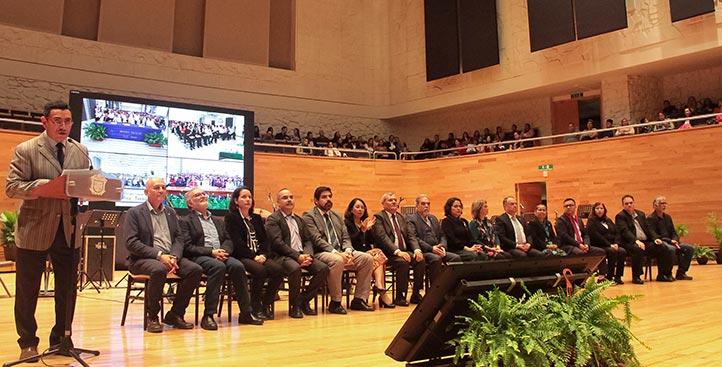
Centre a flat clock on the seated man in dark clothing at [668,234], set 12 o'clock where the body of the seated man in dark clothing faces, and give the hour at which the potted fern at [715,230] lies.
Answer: The potted fern is roughly at 8 o'clock from the seated man in dark clothing.

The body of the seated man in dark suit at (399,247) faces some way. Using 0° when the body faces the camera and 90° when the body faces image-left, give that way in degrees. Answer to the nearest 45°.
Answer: approximately 315°

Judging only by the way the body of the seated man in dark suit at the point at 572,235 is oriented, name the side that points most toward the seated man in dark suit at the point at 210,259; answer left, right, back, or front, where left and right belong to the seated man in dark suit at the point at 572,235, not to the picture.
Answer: right

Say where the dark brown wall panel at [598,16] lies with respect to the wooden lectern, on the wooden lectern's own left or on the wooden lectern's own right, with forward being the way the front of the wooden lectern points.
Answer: on the wooden lectern's own left

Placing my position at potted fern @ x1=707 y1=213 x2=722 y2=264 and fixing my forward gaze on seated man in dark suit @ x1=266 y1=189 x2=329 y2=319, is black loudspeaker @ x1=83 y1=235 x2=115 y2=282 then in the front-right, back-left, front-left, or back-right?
front-right

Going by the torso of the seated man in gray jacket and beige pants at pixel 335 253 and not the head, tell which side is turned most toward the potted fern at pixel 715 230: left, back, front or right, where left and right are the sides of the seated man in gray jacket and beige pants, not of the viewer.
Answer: left

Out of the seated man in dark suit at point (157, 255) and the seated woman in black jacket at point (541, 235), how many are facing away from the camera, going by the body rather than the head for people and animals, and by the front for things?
0

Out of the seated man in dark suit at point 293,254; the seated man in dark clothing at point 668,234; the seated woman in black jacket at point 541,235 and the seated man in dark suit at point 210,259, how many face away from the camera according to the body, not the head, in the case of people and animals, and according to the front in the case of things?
0

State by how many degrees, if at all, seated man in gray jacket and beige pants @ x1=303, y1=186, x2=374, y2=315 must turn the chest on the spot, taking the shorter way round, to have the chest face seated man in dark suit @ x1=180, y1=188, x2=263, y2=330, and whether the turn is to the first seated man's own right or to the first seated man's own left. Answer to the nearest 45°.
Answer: approximately 90° to the first seated man's own right

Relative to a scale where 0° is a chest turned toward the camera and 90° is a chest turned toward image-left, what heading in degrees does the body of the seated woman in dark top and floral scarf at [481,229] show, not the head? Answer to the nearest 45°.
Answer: approximately 315°

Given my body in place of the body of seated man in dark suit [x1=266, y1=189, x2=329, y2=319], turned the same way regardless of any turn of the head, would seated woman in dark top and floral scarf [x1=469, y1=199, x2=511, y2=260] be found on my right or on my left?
on my left

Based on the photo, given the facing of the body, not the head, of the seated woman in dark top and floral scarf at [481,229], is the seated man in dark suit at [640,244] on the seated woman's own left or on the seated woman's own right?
on the seated woman's own left

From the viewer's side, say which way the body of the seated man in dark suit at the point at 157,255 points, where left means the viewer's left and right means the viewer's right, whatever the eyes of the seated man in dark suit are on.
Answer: facing the viewer and to the right of the viewer

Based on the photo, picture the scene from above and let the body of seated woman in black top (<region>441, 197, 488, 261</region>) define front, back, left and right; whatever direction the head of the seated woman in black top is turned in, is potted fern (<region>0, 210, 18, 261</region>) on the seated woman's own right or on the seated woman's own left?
on the seated woman's own right

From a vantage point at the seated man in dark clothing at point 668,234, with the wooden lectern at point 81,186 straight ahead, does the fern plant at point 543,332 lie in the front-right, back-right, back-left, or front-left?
front-left

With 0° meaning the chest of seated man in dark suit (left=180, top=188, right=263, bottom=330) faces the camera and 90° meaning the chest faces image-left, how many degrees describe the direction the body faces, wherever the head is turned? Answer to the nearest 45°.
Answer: approximately 315°
